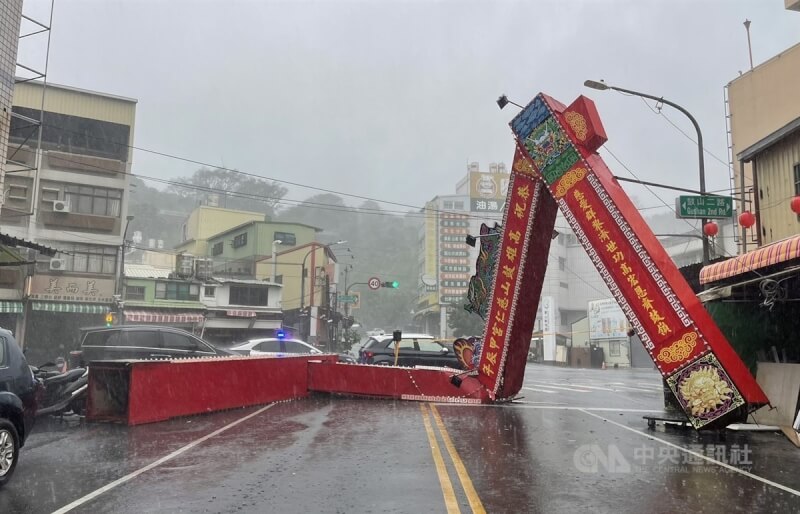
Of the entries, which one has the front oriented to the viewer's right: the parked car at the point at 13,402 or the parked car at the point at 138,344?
the parked car at the point at 138,344

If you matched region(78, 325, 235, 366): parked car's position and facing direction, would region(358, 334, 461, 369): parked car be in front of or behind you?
in front

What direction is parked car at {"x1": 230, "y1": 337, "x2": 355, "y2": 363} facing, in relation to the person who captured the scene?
facing to the right of the viewer

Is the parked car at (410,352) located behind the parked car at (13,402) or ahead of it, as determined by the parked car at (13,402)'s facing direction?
behind

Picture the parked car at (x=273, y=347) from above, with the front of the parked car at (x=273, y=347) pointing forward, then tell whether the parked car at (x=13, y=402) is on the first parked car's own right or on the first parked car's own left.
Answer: on the first parked car's own right

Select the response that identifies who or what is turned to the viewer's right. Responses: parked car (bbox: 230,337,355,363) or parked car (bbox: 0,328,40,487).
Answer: parked car (bbox: 230,337,355,363)

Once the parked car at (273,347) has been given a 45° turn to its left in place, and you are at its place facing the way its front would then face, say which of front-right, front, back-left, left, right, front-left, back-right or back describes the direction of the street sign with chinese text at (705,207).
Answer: right

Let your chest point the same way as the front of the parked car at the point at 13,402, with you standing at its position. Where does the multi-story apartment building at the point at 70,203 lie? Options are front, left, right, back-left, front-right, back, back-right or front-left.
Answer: back-right

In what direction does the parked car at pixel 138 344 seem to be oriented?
to the viewer's right

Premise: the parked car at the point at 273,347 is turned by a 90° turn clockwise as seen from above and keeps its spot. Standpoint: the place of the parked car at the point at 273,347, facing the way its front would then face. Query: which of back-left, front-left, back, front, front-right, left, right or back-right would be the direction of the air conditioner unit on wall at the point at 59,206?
back-right
